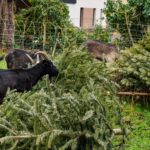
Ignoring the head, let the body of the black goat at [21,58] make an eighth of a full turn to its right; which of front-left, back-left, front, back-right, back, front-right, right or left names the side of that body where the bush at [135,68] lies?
front

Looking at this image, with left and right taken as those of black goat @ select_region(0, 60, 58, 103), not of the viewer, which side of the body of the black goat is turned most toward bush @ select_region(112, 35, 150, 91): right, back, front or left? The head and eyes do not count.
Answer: front

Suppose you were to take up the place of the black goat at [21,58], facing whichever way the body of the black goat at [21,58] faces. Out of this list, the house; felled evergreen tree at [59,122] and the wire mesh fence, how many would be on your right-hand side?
1

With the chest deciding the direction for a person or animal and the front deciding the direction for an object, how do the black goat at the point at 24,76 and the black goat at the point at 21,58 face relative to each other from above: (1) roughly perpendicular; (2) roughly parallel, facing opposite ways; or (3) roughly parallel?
roughly parallel

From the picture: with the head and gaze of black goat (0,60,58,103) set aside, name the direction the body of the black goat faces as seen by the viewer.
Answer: to the viewer's right

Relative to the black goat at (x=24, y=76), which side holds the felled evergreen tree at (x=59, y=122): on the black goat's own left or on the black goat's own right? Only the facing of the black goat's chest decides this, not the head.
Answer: on the black goat's own right

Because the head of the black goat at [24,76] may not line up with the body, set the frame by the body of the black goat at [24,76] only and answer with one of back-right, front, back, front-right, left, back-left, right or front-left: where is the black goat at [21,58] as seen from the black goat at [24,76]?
left

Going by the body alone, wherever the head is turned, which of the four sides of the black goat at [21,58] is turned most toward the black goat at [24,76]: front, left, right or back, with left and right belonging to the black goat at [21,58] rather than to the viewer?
right

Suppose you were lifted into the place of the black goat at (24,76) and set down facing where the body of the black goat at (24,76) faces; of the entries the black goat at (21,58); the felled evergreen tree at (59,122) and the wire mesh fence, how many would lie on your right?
1

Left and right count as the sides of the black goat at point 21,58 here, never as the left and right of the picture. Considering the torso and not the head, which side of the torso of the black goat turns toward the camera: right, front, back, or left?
right

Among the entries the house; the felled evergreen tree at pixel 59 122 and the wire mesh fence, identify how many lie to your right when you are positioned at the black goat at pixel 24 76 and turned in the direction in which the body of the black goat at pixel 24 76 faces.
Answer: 1

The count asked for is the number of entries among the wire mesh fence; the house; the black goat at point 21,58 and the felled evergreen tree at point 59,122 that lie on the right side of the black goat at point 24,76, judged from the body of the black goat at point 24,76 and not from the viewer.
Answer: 1

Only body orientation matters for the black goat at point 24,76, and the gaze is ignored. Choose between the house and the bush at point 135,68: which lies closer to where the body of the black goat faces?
the bush

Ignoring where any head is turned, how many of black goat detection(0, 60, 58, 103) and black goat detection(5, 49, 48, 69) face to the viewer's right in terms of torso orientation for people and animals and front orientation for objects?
2
